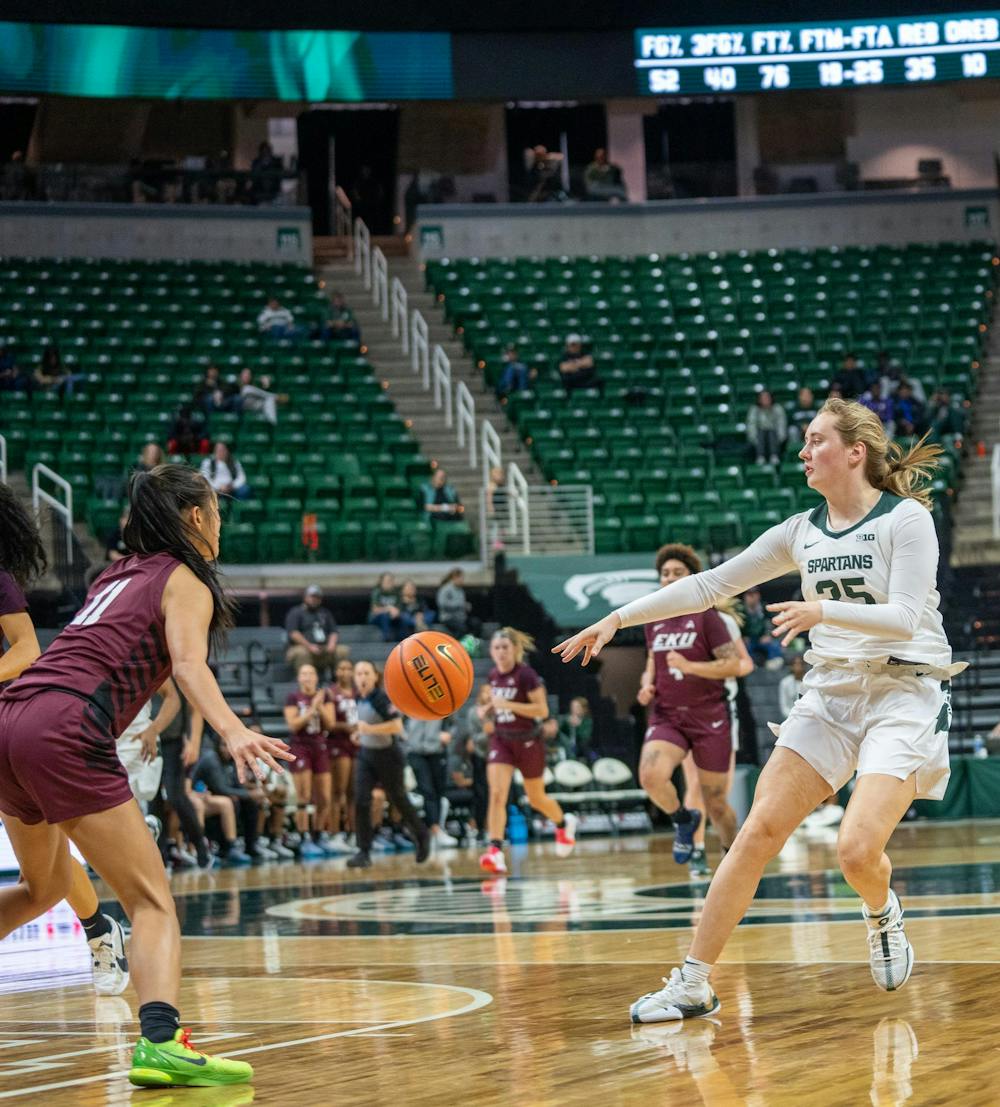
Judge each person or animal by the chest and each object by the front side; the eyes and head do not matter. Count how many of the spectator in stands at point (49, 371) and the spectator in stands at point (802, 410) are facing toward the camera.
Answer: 2

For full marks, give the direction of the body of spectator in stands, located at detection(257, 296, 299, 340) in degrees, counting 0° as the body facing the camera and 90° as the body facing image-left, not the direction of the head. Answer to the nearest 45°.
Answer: approximately 0°

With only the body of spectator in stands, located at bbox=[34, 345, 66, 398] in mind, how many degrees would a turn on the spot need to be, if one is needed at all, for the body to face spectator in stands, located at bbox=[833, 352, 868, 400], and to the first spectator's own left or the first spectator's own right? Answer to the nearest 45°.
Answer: approximately 90° to the first spectator's own left

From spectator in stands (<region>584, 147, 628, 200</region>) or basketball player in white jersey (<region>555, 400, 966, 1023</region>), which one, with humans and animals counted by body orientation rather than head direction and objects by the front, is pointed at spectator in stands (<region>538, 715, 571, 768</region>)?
spectator in stands (<region>584, 147, 628, 200</region>)
